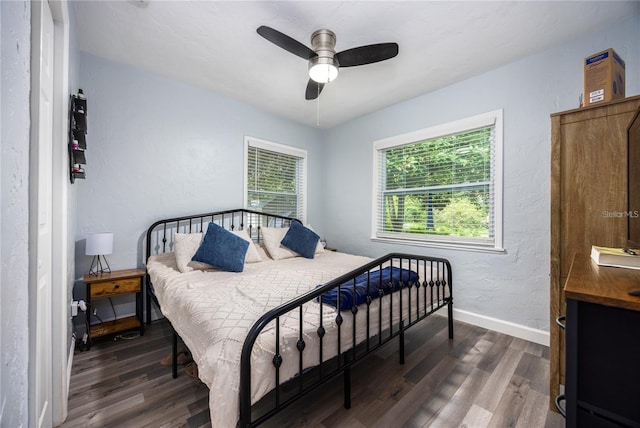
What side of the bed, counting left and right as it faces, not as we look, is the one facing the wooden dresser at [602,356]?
front

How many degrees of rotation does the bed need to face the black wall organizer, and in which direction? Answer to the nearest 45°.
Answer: approximately 135° to its right

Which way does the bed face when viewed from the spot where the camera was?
facing the viewer and to the right of the viewer

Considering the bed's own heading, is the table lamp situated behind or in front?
behind

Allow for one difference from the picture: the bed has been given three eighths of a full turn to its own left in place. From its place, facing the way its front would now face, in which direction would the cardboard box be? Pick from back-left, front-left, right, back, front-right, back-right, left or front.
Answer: right

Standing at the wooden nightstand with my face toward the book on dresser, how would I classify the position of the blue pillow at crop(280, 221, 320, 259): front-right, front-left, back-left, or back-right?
front-left

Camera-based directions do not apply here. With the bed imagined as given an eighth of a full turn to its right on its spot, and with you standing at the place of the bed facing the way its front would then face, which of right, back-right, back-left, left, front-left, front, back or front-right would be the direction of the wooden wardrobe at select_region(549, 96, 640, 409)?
left

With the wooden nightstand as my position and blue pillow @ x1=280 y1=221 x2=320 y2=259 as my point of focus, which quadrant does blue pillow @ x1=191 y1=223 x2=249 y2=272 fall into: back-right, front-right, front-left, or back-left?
front-right

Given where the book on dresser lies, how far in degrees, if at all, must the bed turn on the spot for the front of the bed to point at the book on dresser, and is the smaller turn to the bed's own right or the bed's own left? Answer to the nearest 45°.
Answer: approximately 45° to the bed's own left
